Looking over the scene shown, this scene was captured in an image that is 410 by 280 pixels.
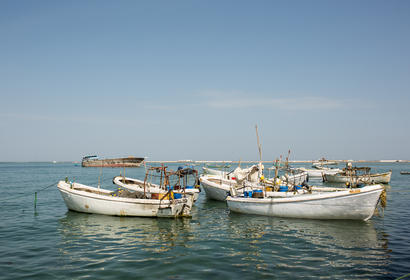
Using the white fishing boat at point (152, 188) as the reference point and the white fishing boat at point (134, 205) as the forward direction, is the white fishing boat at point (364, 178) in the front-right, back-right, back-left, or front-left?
back-left

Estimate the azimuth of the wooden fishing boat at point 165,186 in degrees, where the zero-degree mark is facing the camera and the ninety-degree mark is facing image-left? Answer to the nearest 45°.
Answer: approximately 90°

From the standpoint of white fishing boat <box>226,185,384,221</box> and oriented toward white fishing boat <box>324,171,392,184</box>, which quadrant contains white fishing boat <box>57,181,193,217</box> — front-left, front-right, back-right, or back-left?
back-left

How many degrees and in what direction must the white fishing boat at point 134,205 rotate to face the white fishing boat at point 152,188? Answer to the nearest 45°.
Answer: approximately 90° to its right

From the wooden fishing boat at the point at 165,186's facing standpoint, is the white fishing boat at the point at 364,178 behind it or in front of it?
behind

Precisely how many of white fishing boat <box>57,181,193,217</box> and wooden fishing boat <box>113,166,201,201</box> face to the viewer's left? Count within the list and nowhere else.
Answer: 2

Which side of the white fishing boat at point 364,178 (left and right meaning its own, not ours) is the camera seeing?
right

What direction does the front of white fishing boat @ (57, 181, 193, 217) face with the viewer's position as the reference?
facing to the left of the viewer

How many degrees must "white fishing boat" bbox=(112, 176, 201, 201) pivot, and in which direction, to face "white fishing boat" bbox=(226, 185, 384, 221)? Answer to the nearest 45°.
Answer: approximately 135° to its left

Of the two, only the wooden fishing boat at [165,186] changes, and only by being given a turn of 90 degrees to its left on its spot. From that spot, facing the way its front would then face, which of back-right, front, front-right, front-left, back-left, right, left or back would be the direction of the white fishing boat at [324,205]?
front-left

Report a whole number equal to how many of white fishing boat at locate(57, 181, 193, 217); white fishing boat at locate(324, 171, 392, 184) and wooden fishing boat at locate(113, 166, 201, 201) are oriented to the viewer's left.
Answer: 2

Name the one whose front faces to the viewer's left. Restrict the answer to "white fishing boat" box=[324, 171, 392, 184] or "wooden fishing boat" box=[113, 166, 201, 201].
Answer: the wooden fishing boat

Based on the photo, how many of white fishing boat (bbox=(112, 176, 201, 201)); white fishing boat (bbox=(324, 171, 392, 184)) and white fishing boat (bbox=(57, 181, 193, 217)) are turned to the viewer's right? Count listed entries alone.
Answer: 1

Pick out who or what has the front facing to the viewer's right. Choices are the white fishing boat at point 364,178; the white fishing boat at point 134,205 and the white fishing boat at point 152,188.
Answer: the white fishing boat at point 364,178
